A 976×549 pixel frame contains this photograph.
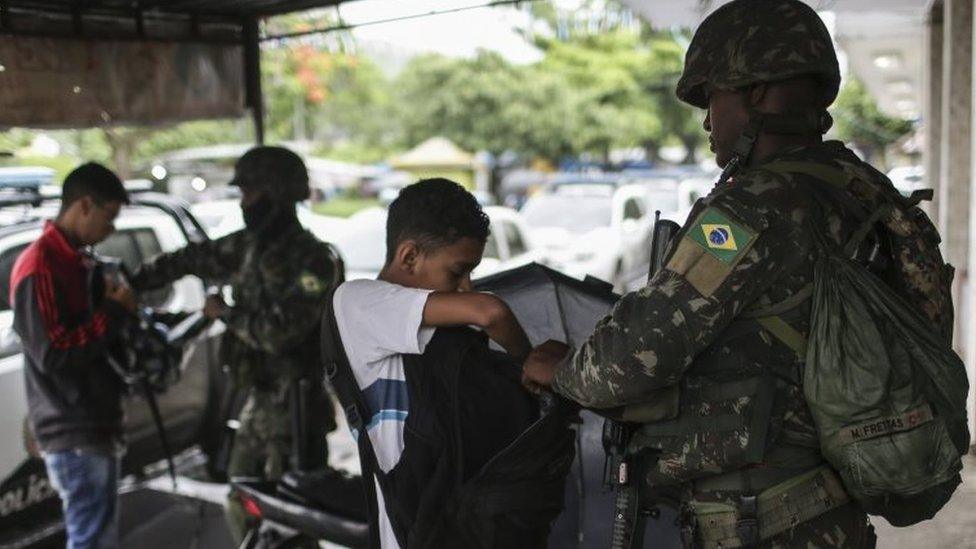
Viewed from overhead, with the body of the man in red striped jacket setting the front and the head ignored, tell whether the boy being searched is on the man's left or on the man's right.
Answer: on the man's right

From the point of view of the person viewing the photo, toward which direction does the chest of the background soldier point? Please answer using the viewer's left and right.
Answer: facing the viewer and to the left of the viewer

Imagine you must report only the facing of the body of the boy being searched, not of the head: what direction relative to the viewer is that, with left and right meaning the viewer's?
facing to the right of the viewer

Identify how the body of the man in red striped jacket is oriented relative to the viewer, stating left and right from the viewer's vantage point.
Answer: facing to the right of the viewer

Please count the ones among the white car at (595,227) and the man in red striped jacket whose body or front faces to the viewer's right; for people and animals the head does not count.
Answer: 1

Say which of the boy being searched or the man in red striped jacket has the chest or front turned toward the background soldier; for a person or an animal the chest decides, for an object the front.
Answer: the man in red striped jacket

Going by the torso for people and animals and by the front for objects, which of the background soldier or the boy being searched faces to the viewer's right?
the boy being searched

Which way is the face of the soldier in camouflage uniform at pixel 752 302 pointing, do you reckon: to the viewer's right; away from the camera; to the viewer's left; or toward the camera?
to the viewer's left

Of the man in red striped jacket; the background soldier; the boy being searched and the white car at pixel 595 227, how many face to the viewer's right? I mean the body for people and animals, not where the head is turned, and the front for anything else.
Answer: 2

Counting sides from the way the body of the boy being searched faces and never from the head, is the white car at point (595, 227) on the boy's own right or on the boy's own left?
on the boy's own left

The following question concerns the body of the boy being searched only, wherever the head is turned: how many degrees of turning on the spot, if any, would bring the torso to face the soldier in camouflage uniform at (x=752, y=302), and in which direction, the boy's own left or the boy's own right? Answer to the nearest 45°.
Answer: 0° — they already face them
